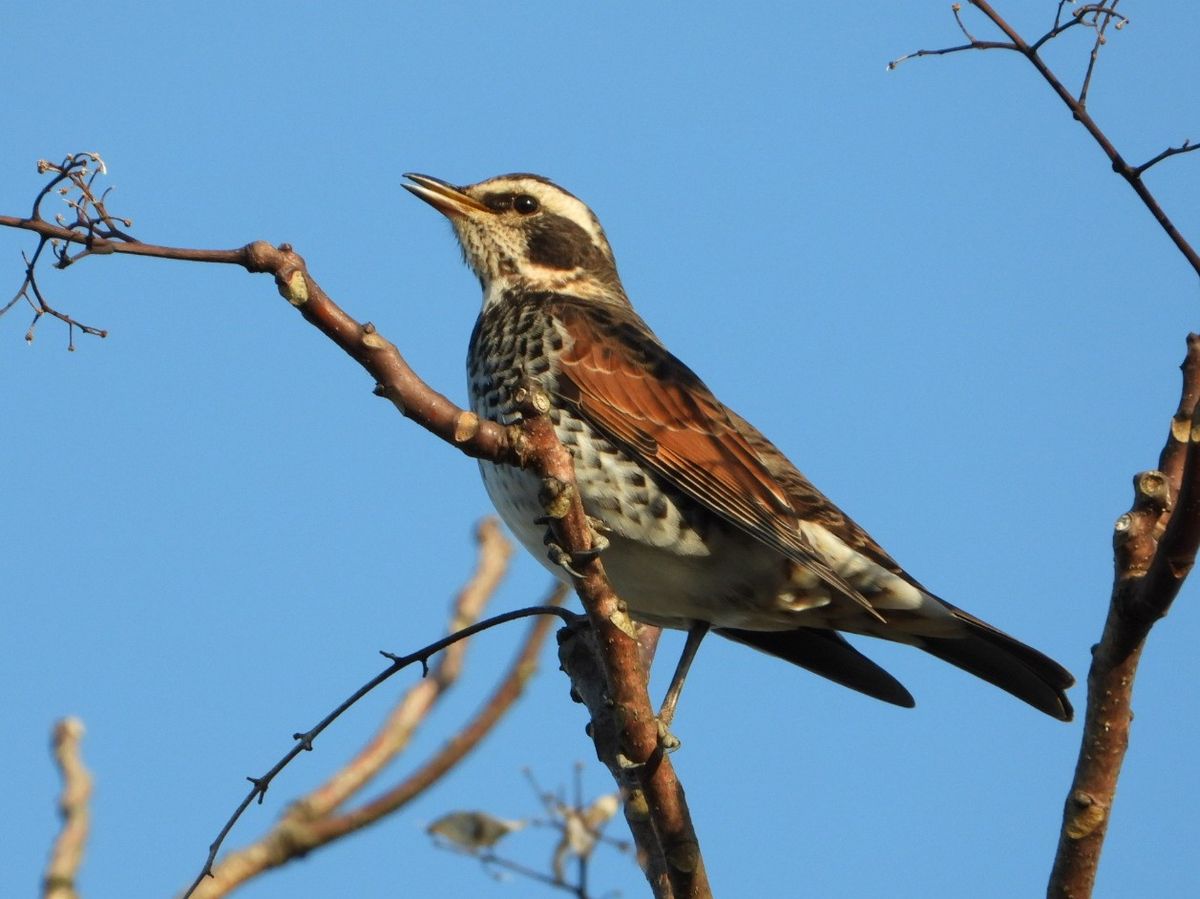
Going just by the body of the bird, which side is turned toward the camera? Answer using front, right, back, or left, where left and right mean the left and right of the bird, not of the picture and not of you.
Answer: left
